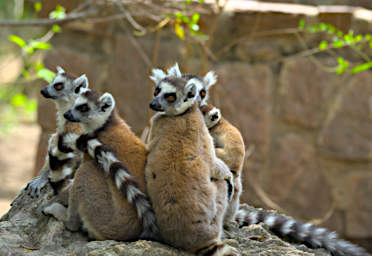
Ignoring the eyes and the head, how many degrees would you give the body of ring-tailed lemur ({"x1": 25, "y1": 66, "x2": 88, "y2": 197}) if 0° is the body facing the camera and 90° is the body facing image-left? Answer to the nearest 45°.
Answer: approximately 90°

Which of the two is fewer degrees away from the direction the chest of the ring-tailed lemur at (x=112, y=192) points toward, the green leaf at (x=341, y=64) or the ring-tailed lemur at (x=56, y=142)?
the ring-tailed lemur

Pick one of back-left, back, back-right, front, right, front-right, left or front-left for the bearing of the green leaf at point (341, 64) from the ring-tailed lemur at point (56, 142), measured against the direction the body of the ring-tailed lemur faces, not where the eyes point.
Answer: back

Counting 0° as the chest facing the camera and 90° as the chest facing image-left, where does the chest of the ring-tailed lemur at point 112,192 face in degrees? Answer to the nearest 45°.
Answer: approximately 90°
